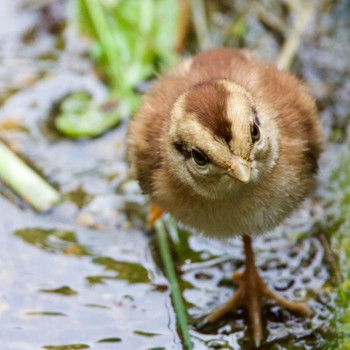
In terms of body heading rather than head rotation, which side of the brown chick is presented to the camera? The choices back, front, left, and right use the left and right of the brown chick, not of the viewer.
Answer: front

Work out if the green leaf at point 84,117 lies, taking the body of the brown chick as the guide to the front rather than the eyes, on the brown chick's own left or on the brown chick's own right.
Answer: on the brown chick's own right

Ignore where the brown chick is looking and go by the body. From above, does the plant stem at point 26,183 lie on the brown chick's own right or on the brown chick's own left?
on the brown chick's own right
